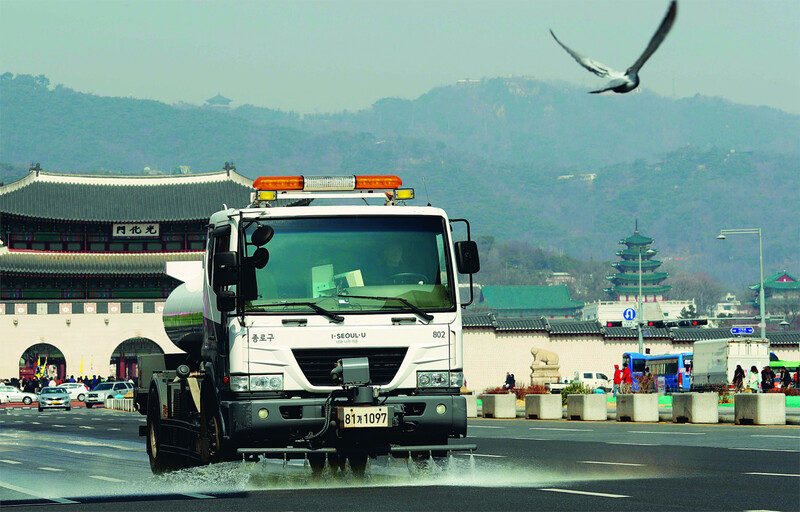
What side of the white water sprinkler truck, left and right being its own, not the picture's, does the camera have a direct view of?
front

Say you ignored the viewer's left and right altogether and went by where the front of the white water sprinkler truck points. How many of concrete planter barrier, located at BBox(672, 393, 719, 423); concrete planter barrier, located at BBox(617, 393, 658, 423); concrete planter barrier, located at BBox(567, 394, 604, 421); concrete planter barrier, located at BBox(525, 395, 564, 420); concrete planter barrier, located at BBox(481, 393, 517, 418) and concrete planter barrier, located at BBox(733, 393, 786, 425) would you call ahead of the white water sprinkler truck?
0

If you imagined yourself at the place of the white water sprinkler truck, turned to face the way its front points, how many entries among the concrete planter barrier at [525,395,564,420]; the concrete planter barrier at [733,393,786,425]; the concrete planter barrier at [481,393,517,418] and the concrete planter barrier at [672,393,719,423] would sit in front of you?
0

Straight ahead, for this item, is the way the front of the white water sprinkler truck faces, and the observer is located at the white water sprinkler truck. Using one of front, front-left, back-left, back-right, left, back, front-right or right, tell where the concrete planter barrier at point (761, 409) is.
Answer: back-left

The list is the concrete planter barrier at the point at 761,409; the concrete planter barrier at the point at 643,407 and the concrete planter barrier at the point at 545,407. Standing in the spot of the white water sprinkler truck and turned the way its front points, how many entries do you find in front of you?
0

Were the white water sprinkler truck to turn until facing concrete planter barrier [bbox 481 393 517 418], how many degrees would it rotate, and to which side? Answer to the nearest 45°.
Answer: approximately 180°

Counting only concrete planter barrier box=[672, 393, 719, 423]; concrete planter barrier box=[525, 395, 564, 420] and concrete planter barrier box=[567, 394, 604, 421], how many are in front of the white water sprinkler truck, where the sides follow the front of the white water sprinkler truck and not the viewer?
0

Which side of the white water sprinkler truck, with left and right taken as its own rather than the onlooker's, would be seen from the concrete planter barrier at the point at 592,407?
back

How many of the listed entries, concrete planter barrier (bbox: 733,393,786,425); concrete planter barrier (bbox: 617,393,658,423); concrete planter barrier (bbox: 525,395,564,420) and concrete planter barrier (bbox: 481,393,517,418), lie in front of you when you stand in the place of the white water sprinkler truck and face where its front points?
0

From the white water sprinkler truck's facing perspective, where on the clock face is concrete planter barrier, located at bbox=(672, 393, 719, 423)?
The concrete planter barrier is roughly at 7 o'clock from the white water sprinkler truck.

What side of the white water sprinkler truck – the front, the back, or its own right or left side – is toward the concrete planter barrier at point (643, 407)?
back
